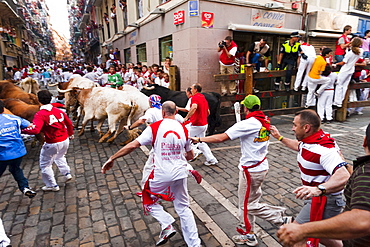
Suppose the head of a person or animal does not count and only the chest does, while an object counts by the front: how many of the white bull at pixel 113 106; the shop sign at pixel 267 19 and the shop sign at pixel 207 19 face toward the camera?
2

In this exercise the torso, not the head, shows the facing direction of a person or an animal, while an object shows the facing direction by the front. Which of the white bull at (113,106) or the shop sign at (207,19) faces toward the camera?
the shop sign

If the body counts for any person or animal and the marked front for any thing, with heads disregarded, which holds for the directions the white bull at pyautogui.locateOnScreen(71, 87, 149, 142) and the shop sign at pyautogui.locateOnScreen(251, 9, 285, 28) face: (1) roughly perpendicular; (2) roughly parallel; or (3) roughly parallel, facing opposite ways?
roughly perpendicular

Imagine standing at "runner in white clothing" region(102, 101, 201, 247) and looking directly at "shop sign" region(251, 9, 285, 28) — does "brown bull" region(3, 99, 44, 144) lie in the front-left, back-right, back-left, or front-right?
front-left

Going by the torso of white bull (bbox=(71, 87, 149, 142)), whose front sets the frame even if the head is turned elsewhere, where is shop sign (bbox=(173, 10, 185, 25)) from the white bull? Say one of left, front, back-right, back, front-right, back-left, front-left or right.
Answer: right

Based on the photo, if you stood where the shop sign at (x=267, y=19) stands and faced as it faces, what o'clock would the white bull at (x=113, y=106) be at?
The white bull is roughly at 1 o'clock from the shop sign.

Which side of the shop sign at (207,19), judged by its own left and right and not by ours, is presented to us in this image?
front

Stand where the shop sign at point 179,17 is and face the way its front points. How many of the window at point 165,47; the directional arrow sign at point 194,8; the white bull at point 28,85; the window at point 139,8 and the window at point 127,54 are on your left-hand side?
1

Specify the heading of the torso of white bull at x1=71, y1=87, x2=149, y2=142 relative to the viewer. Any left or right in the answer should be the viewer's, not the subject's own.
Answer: facing away from the viewer and to the left of the viewer

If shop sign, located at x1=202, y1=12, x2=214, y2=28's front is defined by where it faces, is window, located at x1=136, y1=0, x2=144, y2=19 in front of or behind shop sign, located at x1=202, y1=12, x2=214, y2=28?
behind

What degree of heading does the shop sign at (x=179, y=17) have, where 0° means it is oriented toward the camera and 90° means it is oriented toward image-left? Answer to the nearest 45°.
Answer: approximately 45°

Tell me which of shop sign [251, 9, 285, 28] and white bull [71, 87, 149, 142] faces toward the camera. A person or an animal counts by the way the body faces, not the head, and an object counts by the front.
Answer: the shop sign

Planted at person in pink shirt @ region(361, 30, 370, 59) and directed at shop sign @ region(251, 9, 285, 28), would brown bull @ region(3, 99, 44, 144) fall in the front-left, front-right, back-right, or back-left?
front-left

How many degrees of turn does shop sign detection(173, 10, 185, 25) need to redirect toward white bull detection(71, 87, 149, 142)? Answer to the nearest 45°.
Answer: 0° — it already faces it

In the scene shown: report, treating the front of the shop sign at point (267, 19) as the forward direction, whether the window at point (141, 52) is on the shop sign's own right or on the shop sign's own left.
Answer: on the shop sign's own right

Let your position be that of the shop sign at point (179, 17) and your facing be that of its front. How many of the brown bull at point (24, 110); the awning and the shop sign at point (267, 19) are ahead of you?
1

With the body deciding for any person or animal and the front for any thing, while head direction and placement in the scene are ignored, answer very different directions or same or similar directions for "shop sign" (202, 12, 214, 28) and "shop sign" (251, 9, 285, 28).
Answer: same or similar directions

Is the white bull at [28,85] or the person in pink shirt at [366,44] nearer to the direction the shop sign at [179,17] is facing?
the white bull
